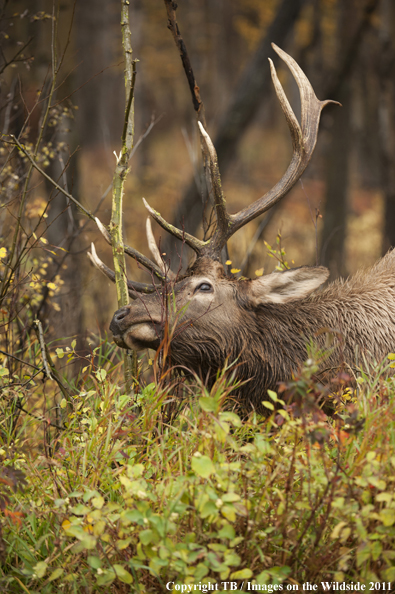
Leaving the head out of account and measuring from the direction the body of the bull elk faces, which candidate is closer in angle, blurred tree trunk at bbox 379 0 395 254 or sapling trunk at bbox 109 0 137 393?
the sapling trunk

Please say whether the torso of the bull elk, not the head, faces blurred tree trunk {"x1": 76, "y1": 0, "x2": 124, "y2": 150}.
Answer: no

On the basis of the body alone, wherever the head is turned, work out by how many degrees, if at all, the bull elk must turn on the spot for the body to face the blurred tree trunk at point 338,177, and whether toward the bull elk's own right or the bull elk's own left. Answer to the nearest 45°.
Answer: approximately 90° to the bull elk's own right

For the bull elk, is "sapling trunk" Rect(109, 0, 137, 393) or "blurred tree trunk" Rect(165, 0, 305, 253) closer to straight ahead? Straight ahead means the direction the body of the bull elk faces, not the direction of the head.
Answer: the sapling trunk

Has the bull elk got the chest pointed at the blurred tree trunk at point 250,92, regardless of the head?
no

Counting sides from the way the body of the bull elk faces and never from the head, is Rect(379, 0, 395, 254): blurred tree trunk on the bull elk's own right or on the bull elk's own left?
on the bull elk's own right

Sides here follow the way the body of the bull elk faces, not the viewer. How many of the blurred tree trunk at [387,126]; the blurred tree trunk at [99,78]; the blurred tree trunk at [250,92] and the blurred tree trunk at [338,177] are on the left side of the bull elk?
0

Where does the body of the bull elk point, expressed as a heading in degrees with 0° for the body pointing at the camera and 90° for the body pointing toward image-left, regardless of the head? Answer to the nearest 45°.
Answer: approximately 90°

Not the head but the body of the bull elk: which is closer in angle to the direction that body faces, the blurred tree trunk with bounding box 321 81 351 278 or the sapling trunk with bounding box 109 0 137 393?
the sapling trunk
